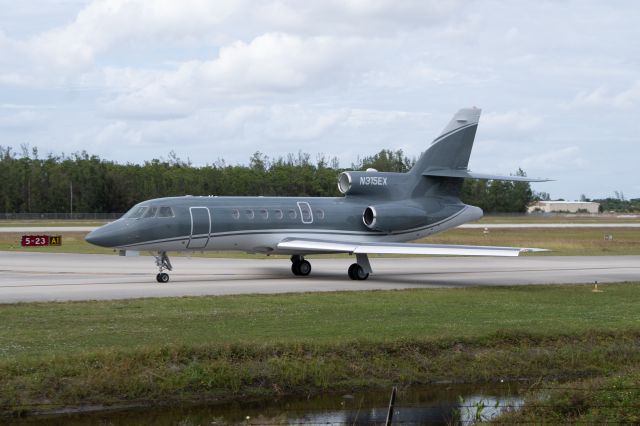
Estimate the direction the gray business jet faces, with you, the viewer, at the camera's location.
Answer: facing the viewer and to the left of the viewer
